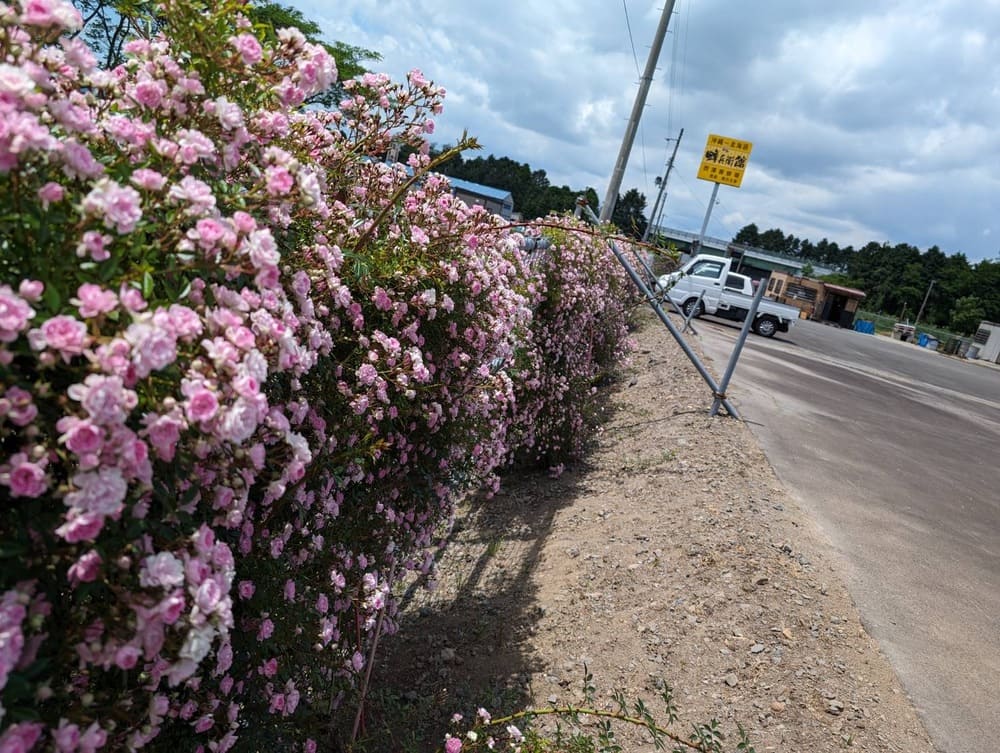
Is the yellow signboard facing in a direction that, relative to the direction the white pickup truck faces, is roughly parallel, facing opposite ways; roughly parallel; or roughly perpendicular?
roughly perpendicular

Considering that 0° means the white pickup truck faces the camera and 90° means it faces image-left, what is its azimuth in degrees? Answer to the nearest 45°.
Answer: approximately 90°

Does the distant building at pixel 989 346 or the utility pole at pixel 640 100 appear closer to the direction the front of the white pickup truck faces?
the utility pole

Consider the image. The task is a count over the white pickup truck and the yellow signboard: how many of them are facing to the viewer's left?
1

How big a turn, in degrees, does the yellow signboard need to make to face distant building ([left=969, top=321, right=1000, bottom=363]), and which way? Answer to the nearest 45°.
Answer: approximately 135° to its left

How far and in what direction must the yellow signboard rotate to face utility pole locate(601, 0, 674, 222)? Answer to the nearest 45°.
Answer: approximately 45° to its right
